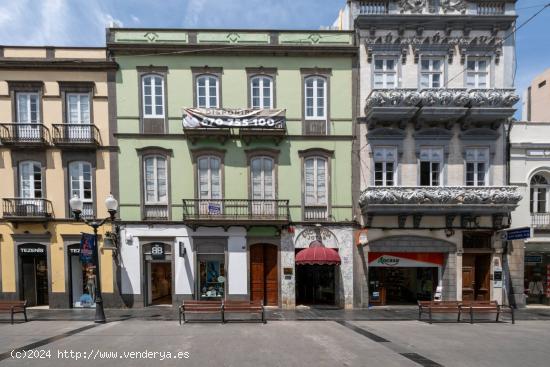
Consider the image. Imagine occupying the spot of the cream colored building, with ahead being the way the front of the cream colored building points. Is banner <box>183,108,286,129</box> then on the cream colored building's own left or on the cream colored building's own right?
on the cream colored building's own left

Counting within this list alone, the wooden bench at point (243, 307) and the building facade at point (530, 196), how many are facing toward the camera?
2

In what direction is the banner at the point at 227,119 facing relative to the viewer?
toward the camera

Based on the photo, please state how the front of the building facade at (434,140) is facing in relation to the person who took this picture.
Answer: facing the viewer

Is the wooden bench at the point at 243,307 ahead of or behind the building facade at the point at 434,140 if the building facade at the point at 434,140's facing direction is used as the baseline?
ahead

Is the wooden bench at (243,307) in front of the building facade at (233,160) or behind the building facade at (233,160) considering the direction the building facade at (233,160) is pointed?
in front

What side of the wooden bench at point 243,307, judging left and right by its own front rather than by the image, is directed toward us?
front
